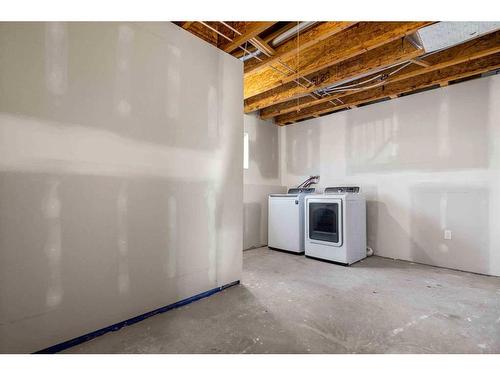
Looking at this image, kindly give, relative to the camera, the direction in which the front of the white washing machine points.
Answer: facing the viewer and to the left of the viewer
